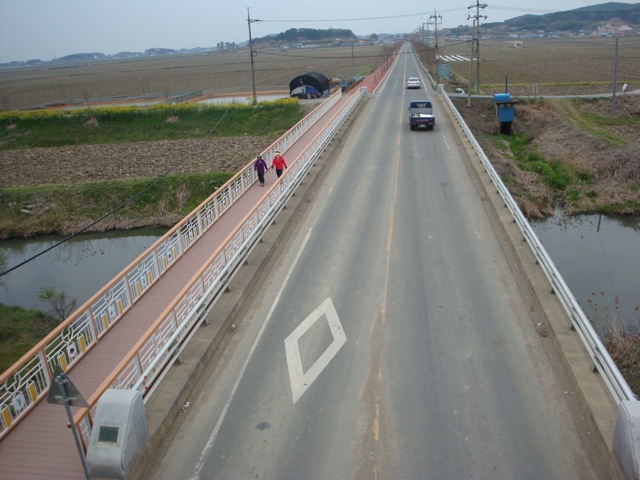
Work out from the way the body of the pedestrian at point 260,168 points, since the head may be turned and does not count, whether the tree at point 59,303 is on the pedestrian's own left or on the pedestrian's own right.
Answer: on the pedestrian's own right

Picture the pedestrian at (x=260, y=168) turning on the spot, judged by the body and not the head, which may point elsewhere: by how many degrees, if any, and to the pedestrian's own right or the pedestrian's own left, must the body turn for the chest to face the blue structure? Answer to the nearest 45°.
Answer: approximately 135° to the pedestrian's own left

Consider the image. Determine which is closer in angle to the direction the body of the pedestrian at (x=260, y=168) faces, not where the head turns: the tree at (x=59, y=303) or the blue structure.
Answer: the tree

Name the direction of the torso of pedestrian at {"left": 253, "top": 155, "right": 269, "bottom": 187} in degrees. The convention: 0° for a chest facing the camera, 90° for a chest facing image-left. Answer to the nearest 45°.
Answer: approximately 0°
